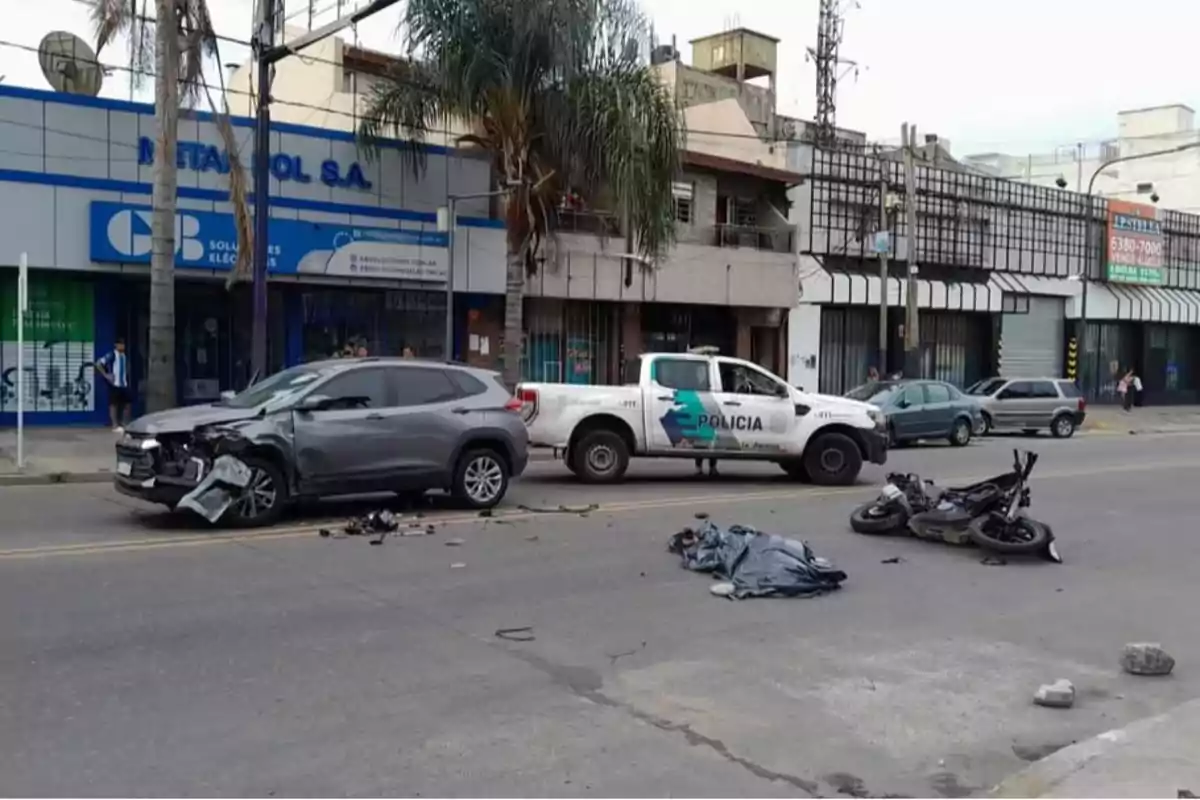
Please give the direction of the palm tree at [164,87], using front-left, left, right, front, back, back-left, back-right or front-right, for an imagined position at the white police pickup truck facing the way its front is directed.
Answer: back

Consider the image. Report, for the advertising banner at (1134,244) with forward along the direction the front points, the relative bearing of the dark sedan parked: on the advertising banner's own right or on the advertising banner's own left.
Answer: on the advertising banner's own right

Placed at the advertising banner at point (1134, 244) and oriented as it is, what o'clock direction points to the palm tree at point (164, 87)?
The palm tree is roughly at 2 o'clock from the advertising banner.

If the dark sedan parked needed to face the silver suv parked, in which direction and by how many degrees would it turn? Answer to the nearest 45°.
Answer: approximately 180°

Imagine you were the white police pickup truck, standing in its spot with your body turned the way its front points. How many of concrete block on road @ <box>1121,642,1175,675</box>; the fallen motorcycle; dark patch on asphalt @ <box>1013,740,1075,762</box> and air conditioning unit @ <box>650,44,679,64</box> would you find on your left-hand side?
1

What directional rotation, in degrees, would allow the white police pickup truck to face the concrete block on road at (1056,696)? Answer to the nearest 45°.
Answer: approximately 90° to its right

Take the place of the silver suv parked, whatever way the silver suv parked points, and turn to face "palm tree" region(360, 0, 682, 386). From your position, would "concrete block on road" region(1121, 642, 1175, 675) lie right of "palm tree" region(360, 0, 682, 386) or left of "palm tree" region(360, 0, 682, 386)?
left

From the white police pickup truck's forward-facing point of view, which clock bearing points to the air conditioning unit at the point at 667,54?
The air conditioning unit is roughly at 9 o'clock from the white police pickup truck.

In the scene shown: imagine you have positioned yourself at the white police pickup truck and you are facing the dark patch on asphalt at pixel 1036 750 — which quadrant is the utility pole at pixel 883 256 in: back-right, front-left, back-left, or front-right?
back-left

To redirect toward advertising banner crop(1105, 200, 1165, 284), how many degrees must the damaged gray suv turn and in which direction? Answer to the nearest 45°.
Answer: approximately 180°

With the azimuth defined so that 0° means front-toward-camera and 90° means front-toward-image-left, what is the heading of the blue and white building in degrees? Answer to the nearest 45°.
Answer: approximately 315°

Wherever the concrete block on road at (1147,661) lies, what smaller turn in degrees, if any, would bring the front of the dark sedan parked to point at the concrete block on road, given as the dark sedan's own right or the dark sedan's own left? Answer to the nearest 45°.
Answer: approximately 45° to the dark sedan's own left

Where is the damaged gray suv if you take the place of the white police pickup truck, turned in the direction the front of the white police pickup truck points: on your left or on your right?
on your right

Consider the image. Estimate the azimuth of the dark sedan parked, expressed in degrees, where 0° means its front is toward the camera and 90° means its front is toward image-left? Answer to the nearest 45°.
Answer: approximately 45°

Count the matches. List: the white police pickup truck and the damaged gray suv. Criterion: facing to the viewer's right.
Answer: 1

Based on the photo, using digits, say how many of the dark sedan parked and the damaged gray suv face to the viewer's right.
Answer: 0

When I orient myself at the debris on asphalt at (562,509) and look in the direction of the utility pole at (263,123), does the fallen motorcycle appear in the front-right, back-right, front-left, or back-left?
back-right

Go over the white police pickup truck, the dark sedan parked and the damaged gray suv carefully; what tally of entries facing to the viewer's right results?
1
